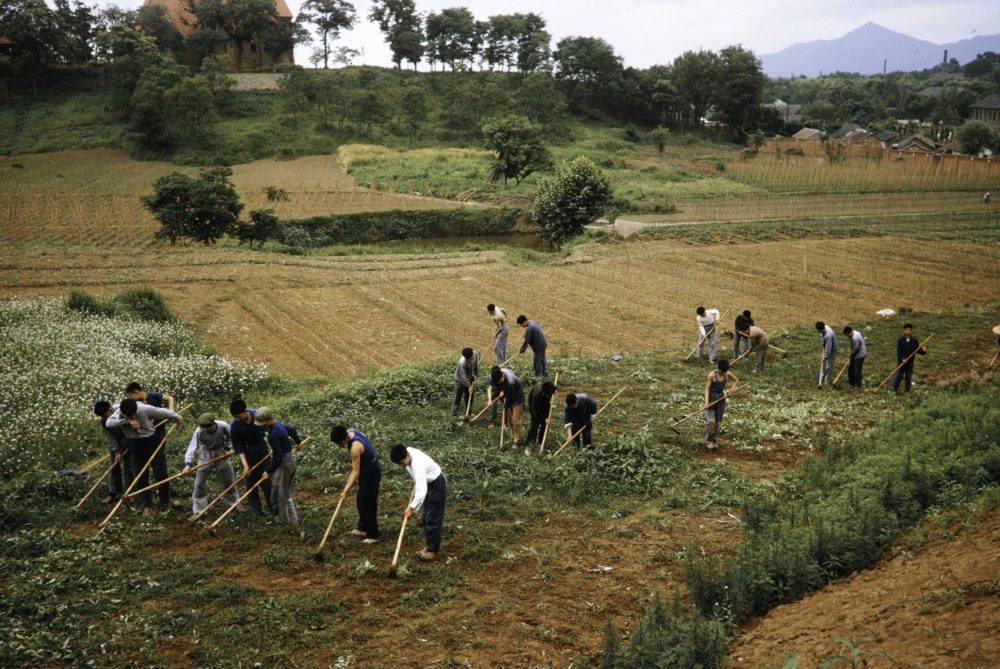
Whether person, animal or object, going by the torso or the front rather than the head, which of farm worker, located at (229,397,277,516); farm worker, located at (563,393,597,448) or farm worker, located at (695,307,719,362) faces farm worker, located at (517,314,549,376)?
farm worker, located at (695,307,719,362)

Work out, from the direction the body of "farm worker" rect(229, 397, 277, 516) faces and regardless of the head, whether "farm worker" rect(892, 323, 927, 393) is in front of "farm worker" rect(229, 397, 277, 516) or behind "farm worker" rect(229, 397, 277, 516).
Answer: behind

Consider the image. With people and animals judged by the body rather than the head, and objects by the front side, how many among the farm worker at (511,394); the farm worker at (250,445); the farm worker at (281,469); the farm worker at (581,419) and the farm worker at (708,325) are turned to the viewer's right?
0

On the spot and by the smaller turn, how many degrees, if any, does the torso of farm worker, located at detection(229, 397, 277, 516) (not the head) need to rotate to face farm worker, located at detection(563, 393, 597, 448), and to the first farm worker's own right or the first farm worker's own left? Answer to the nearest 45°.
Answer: approximately 135° to the first farm worker's own left

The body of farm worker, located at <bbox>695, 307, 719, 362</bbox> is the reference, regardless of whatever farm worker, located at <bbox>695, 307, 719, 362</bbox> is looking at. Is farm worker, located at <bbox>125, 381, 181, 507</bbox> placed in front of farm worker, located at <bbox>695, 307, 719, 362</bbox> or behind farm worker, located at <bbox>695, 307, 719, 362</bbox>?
in front

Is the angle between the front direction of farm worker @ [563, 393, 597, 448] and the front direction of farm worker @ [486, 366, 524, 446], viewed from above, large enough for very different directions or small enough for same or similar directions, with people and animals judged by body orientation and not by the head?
same or similar directions

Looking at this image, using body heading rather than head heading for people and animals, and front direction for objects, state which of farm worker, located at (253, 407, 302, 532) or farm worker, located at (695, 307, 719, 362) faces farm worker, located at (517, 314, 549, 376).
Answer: farm worker, located at (695, 307, 719, 362)

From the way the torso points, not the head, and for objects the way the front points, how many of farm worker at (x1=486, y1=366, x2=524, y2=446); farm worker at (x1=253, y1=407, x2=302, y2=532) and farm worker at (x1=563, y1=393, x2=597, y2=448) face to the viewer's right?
0

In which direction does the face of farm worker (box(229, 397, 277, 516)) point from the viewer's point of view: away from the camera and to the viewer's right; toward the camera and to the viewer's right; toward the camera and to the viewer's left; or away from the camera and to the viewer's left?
toward the camera and to the viewer's left

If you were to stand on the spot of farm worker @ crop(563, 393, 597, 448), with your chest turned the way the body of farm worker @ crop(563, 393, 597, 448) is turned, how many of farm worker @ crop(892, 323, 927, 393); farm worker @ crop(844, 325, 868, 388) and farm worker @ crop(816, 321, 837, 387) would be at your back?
3

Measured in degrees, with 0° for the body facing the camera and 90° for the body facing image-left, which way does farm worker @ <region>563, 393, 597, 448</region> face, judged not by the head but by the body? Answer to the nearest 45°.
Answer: approximately 45°

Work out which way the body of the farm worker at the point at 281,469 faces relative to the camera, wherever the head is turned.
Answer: to the viewer's left

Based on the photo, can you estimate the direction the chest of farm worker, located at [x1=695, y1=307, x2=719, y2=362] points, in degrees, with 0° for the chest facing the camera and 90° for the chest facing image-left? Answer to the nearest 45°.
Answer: approximately 45°

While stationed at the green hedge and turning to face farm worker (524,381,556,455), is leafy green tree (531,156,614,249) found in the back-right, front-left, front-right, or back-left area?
front-left
